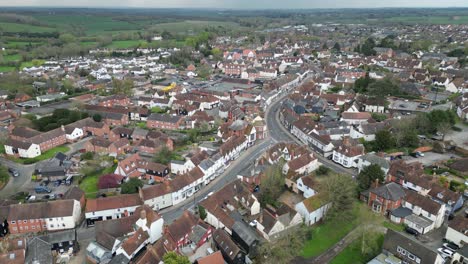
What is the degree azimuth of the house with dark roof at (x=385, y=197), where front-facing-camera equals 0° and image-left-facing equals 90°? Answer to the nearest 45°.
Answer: approximately 45°

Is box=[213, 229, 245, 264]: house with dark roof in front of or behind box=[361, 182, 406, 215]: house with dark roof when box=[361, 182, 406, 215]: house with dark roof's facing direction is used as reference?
in front

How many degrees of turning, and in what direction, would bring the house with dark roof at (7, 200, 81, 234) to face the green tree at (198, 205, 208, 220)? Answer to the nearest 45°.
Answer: approximately 45° to its left

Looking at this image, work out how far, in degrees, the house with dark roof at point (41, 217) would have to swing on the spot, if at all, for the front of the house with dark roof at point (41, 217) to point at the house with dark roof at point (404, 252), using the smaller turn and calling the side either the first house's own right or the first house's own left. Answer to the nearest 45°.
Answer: approximately 45° to the first house's own left

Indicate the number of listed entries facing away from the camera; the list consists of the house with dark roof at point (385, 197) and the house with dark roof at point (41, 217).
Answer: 0

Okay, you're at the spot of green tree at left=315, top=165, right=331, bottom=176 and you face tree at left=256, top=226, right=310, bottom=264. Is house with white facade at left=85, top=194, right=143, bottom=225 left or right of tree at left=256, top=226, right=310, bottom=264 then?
right

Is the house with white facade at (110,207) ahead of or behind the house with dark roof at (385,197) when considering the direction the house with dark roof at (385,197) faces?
ahead

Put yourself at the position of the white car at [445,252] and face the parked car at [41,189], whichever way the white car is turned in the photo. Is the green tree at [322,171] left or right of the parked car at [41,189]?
right

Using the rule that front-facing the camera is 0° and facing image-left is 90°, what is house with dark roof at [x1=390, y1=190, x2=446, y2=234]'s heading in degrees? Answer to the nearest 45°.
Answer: approximately 45°
